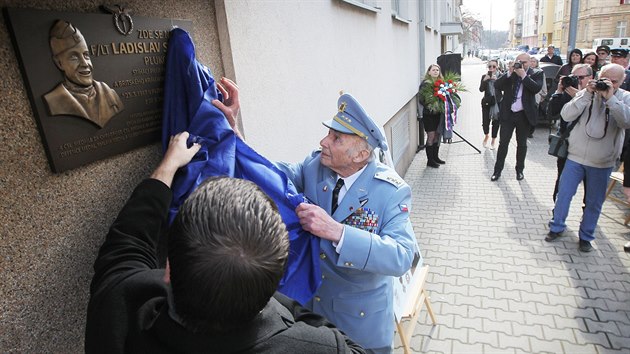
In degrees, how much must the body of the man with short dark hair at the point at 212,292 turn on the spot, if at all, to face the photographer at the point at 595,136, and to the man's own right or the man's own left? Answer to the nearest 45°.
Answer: approximately 45° to the man's own right

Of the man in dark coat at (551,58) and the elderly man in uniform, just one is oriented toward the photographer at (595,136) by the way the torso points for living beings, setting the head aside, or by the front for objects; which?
the man in dark coat

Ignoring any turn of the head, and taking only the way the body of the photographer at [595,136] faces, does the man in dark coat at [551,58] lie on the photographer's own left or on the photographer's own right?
on the photographer's own right

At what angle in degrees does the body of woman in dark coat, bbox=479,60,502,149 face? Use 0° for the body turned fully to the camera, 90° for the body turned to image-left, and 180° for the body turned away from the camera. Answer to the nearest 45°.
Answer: approximately 0°

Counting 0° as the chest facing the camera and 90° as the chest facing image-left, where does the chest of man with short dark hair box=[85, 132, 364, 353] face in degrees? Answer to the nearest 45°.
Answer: approximately 180°

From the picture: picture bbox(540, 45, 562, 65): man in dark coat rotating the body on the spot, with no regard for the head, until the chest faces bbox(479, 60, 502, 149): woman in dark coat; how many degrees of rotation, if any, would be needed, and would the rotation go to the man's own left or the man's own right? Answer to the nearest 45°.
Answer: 0° — they already face them

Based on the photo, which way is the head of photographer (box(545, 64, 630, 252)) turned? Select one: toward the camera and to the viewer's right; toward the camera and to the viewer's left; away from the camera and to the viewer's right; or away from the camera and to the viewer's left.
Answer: toward the camera and to the viewer's left

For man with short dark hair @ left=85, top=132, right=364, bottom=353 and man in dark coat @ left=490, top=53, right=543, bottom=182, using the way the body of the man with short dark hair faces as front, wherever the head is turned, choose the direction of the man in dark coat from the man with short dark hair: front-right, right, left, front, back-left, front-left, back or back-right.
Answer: front-right

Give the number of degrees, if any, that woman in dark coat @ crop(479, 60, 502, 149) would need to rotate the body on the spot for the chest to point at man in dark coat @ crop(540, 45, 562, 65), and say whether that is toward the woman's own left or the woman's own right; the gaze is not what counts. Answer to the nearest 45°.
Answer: approximately 180°

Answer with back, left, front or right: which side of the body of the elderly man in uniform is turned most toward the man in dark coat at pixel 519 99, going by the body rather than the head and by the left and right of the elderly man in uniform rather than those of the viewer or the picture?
back

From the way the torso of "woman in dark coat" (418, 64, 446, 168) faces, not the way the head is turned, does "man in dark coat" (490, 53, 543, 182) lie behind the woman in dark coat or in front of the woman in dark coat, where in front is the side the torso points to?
in front

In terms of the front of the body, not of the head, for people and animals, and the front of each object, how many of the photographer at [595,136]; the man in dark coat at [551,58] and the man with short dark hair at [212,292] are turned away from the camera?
1

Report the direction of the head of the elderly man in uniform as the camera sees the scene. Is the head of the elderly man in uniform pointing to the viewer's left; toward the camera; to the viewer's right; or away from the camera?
to the viewer's left
